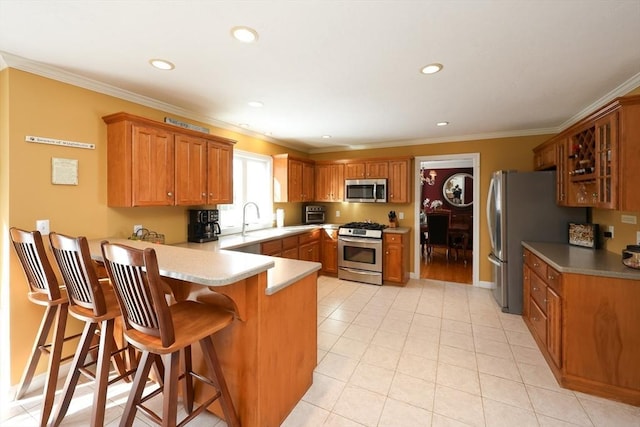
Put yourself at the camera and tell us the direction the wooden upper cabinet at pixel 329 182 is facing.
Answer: facing the viewer

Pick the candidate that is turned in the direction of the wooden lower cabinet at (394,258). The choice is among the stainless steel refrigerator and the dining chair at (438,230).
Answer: the stainless steel refrigerator

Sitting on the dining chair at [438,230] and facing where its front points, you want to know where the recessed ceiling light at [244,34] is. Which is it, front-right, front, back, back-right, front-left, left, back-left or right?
back

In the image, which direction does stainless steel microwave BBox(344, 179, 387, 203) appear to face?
toward the camera

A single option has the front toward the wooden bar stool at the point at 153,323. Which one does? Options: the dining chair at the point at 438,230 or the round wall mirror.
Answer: the round wall mirror

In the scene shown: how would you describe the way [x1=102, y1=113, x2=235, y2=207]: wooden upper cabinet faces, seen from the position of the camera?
facing the viewer and to the right of the viewer

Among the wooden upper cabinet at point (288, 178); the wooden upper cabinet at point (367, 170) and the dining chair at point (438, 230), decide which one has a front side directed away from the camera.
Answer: the dining chair

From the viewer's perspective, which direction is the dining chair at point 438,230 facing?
away from the camera

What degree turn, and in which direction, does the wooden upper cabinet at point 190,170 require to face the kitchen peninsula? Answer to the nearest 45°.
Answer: approximately 45° to its right

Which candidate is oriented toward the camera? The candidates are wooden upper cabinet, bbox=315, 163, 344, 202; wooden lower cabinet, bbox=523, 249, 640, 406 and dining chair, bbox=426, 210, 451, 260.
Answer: the wooden upper cabinet

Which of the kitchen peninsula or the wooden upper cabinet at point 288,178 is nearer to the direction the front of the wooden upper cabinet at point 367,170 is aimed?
the kitchen peninsula

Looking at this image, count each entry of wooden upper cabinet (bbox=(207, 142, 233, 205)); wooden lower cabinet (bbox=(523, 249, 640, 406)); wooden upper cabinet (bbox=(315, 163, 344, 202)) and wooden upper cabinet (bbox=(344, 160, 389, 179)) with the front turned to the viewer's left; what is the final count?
1

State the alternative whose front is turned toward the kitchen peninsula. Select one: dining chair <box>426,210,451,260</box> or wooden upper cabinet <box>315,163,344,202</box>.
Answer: the wooden upper cabinet

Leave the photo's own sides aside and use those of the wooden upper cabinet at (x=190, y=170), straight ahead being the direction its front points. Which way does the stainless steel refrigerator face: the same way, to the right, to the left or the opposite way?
the opposite way

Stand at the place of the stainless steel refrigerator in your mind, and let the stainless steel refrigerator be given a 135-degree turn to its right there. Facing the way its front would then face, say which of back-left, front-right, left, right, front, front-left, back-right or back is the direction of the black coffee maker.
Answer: back

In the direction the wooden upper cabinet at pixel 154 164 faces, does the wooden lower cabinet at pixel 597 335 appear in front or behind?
in front

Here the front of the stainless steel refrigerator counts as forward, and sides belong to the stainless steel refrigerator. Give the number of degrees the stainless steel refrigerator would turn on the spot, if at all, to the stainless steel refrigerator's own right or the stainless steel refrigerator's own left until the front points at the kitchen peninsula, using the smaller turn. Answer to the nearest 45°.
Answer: approximately 90° to the stainless steel refrigerator's own left

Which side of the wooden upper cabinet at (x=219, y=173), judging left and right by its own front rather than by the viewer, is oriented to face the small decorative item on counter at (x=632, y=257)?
front

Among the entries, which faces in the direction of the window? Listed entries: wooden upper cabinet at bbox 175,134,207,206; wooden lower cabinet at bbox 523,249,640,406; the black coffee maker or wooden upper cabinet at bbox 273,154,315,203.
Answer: the wooden lower cabinet
